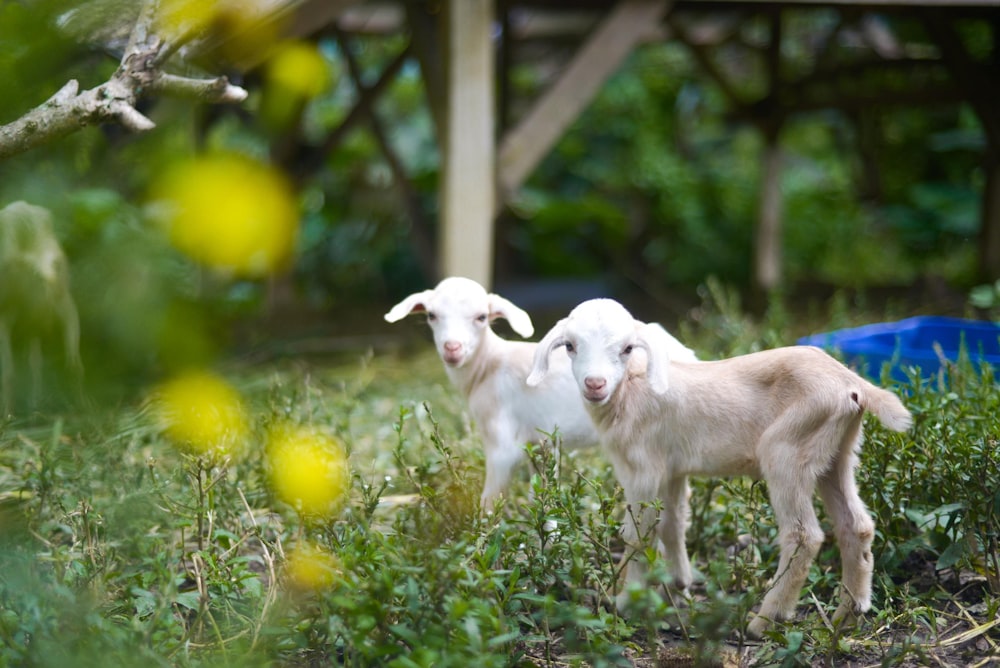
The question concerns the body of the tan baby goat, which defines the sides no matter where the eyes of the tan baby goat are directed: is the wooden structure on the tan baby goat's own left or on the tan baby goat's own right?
on the tan baby goat's own right

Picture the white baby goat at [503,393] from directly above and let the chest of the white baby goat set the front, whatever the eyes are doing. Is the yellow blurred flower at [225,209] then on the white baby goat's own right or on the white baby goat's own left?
on the white baby goat's own left

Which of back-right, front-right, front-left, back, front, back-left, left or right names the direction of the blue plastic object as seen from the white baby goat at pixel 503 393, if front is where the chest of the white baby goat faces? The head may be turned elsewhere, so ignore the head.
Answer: back-right

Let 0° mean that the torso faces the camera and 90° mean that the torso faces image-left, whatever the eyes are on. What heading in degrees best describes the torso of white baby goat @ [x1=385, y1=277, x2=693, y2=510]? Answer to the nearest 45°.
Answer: approximately 90°

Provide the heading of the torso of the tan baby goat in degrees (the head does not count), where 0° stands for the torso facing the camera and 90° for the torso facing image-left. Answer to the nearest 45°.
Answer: approximately 90°

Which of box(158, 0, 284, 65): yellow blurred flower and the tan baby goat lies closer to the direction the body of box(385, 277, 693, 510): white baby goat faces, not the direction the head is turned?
the yellow blurred flower
